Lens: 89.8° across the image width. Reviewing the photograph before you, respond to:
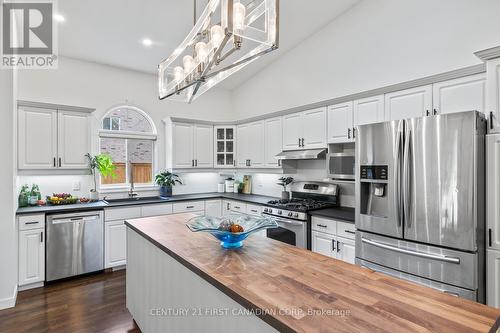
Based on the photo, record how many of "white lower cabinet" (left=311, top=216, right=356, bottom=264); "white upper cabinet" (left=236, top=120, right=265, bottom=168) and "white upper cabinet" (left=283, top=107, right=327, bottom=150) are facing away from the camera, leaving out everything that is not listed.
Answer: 0

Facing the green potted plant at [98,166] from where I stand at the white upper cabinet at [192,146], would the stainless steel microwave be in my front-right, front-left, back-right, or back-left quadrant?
back-left

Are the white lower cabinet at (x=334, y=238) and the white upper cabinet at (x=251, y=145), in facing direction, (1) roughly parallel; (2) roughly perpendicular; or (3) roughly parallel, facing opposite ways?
roughly parallel

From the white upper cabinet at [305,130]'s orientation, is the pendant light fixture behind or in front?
in front

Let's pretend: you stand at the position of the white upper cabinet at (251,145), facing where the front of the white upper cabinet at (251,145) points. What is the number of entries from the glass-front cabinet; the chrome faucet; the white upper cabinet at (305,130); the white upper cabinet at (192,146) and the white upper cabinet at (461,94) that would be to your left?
2

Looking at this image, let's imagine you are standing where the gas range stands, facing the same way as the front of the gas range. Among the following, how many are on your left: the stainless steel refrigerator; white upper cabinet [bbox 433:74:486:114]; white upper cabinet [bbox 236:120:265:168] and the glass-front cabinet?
2

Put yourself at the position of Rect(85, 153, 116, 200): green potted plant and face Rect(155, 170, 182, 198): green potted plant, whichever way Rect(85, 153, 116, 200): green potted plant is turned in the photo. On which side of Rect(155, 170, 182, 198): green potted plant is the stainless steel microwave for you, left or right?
right

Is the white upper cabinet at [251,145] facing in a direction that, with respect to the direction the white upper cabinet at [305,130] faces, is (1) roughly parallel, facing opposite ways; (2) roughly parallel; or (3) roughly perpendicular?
roughly parallel

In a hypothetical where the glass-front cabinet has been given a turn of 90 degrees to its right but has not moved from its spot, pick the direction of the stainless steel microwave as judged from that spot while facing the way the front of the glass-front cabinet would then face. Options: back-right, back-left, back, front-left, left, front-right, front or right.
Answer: back-left

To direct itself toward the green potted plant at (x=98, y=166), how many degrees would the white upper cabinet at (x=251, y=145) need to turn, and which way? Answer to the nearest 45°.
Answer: approximately 45° to its right

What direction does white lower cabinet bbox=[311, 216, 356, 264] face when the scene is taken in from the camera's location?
facing the viewer and to the left of the viewer

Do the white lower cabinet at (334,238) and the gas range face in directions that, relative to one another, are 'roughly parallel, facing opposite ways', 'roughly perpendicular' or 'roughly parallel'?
roughly parallel

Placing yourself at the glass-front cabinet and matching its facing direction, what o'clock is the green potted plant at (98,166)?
The green potted plant is roughly at 2 o'clock from the glass-front cabinet.

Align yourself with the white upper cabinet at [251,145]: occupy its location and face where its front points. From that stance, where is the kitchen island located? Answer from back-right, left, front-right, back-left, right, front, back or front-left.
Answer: front-left

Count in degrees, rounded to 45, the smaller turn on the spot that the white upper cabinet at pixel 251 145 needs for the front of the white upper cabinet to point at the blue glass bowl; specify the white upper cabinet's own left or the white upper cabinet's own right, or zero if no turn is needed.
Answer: approximately 45° to the white upper cabinet's own left

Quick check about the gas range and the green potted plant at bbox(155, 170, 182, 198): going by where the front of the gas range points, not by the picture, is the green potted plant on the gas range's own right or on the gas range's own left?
on the gas range's own right

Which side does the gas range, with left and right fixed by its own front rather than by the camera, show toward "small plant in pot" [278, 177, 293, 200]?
right

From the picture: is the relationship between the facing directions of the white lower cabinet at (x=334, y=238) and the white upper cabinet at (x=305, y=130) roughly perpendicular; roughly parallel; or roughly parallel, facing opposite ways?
roughly parallel

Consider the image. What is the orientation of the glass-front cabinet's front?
toward the camera

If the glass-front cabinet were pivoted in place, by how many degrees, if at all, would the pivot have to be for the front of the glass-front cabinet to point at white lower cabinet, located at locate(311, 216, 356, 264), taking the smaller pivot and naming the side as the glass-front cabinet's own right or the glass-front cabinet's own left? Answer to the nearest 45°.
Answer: approximately 45° to the glass-front cabinet's own left

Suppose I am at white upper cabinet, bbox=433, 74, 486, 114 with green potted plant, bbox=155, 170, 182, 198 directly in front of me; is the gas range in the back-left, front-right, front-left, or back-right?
front-right

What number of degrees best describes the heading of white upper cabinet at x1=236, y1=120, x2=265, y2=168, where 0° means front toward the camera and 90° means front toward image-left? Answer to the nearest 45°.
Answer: approximately 45°
